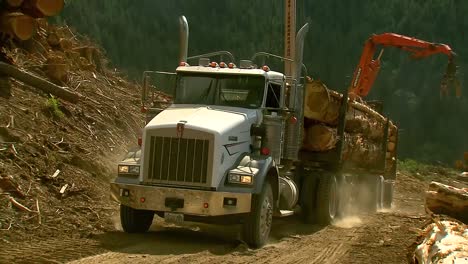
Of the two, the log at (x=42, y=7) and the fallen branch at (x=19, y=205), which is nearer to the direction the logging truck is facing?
the fallen branch

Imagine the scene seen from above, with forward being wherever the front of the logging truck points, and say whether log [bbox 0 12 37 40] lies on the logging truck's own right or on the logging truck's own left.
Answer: on the logging truck's own right

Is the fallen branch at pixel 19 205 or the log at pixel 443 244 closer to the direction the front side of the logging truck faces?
the fallen branch

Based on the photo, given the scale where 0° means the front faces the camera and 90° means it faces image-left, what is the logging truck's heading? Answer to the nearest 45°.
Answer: approximately 45°

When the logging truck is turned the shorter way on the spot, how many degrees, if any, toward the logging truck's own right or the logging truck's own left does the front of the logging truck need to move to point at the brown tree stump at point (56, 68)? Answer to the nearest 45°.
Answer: approximately 90° to the logging truck's own right

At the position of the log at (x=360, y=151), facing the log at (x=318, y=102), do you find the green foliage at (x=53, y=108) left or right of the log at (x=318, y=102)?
right

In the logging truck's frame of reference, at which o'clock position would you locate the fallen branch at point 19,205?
The fallen branch is roughly at 1 o'clock from the logging truck.

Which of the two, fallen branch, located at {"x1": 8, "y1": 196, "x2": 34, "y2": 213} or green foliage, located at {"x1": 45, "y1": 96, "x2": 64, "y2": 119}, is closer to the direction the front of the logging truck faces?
the fallen branch

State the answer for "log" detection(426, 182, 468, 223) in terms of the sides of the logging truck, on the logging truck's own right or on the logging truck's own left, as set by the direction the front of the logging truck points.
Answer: on the logging truck's own left

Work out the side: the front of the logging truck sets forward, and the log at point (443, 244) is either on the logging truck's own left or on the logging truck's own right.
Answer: on the logging truck's own left
